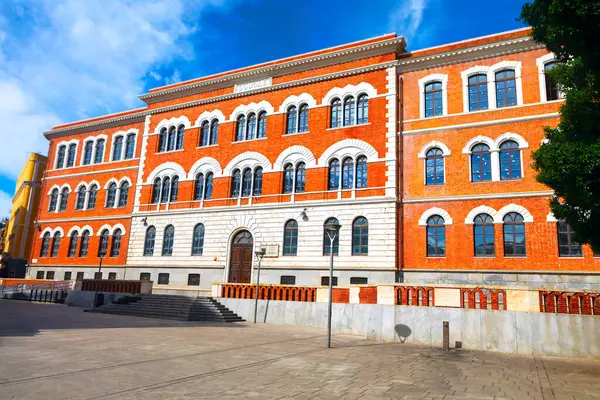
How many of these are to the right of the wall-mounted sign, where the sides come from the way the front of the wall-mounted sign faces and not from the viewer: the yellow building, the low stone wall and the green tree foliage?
1

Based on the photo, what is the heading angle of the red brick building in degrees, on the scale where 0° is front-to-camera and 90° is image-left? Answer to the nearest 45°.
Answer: approximately 45°

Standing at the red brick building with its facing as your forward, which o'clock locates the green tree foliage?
The green tree foliage is roughly at 10 o'clock from the red brick building.

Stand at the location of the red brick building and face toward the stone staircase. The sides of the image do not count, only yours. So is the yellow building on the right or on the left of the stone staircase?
right

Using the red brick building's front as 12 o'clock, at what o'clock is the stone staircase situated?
The stone staircase is roughly at 1 o'clock from the red brick building.

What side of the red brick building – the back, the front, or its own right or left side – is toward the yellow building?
right

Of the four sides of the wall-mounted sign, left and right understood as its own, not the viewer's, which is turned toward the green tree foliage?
left

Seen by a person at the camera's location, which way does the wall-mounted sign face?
facing the viewer and to the left of the viewer
